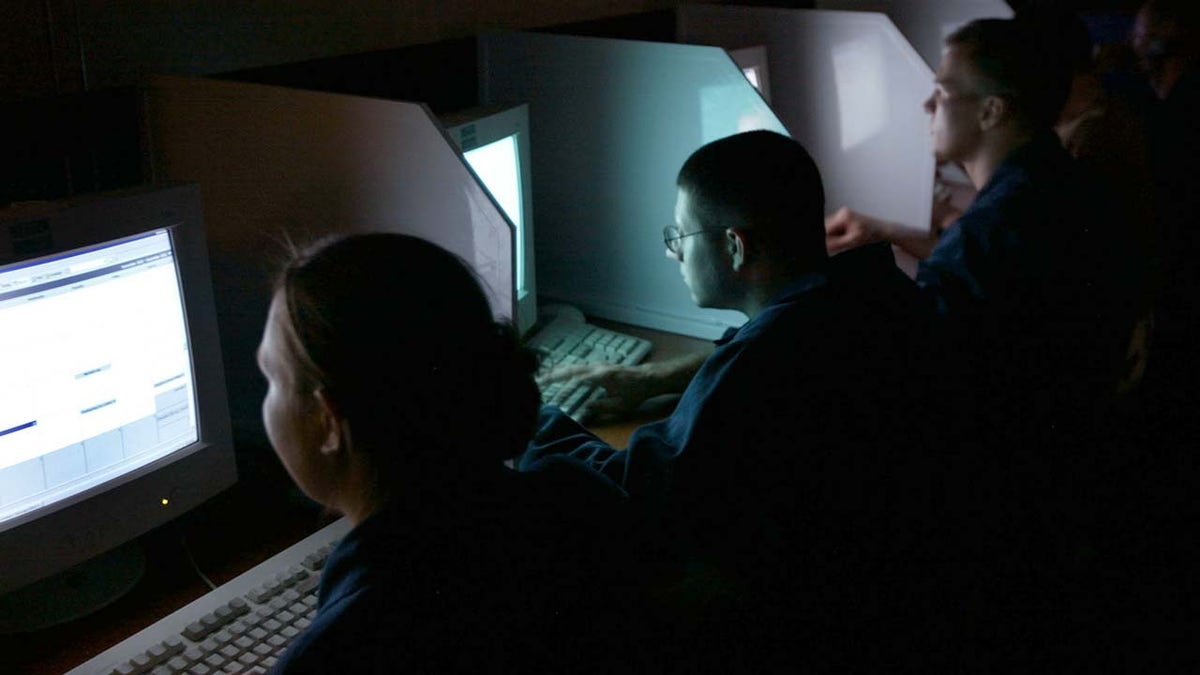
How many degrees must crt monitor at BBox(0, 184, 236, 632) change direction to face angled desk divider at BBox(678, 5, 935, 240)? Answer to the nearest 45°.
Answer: approximately 90° to its left

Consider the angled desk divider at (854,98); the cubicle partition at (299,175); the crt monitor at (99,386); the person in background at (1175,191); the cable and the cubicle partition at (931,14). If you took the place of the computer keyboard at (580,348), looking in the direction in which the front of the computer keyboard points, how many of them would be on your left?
3

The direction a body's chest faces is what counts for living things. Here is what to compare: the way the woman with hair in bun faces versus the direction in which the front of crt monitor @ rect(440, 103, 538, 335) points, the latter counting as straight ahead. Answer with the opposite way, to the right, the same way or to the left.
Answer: the opposite way

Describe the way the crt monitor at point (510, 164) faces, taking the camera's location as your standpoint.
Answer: facing the viewer and to the right of the viewer

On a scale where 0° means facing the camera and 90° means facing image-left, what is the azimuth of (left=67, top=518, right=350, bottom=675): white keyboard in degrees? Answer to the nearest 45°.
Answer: approximately 315°

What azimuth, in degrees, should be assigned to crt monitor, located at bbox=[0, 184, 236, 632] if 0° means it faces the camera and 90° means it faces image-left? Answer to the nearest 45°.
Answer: approximately 315°

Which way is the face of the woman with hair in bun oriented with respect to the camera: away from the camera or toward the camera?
away from the camera

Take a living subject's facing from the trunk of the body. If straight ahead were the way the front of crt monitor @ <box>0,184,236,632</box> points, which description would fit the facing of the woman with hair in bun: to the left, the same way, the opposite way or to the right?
the opposite way

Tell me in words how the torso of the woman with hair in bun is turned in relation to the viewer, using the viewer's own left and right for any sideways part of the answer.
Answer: facing away from the viewer and to the left of the viewer

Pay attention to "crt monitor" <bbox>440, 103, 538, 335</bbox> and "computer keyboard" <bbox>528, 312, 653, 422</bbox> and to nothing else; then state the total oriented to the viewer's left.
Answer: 0

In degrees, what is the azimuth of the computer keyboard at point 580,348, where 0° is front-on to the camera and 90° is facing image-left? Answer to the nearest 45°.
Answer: approximately 315°

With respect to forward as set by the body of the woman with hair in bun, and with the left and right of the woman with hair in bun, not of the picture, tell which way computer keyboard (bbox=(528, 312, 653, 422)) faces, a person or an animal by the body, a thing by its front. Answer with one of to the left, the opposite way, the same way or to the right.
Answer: the opposite way

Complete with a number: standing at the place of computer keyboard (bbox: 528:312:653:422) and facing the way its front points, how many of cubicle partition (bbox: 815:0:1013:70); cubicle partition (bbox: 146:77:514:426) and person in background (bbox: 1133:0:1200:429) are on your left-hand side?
2

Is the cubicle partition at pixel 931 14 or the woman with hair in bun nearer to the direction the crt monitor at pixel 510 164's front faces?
the woman with hair in bun

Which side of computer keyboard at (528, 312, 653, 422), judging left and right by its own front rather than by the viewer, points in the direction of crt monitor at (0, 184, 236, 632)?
right

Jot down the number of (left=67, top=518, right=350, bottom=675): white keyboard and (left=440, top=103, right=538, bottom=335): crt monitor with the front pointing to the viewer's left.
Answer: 0

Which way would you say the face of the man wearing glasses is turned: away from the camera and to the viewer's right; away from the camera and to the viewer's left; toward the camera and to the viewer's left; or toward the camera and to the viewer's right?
away from the camera and to the viewer's left

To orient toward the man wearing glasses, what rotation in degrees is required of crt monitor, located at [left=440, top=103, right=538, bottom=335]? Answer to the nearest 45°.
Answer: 0° — it already faces them
